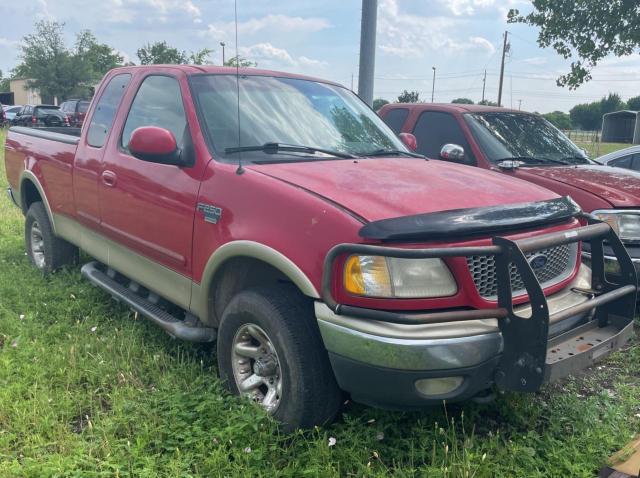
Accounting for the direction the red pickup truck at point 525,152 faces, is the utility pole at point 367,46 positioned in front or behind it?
behind

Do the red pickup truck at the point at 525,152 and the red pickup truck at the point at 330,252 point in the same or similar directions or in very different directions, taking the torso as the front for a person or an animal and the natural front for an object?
same or similar directions

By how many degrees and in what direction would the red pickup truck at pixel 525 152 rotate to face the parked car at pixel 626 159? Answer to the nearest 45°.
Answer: approximately 90° to its left

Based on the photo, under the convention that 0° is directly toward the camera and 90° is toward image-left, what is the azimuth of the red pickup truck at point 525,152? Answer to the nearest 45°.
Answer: approximately 315°

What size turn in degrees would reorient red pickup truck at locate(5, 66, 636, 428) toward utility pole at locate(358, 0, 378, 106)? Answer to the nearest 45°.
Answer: approximately 135° to its left

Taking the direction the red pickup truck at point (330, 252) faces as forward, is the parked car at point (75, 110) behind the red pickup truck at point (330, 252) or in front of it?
behind

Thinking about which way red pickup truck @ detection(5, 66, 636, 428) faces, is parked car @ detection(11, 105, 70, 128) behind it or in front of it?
behind

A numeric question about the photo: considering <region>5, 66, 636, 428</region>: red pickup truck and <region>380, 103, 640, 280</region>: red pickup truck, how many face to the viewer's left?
0

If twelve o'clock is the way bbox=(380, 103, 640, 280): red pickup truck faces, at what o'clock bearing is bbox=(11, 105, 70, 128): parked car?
The parked car is roughly at 6 o'clock from the red pickup truck.

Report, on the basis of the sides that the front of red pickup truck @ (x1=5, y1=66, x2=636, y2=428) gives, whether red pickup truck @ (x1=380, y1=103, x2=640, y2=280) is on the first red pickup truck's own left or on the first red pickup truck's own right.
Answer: on the first red pickup truck's own left

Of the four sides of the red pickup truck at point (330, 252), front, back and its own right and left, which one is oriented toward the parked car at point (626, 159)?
left
